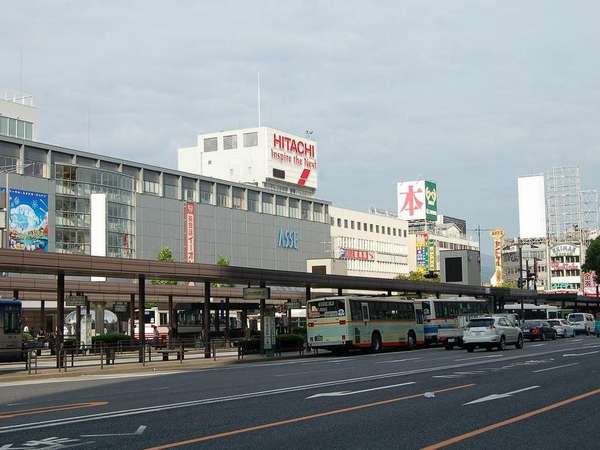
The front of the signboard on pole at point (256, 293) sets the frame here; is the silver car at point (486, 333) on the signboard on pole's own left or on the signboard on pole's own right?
on the signboard on pole's own left

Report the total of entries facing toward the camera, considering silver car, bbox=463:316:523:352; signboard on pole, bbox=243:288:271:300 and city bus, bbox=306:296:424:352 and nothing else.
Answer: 1

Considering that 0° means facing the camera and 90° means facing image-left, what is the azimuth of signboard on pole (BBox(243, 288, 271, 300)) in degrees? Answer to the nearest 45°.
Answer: approximately 0°
